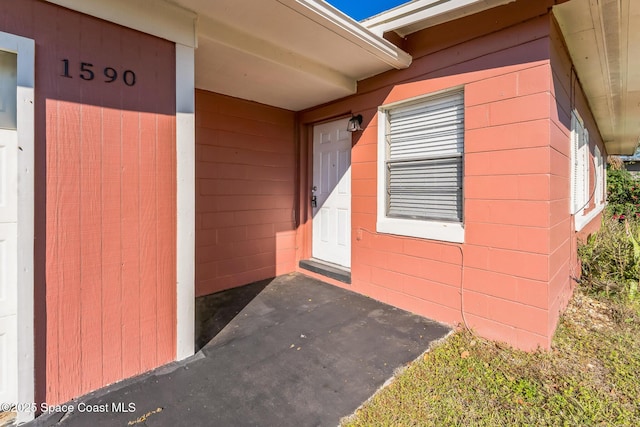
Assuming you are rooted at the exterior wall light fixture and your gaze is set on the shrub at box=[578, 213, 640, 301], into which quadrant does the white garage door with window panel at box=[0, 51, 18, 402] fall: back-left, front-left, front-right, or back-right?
back-right

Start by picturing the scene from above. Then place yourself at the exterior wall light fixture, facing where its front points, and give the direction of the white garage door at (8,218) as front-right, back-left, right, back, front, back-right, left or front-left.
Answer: front

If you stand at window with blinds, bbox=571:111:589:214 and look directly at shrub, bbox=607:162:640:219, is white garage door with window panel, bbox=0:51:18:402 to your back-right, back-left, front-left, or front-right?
back-left

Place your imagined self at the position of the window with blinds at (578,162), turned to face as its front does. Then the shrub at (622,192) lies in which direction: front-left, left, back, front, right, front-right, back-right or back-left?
left

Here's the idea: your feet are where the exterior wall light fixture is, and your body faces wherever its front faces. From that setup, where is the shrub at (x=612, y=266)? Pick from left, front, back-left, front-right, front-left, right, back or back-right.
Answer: back-left

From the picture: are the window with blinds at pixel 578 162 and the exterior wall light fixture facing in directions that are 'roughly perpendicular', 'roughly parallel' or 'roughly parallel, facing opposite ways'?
roughly perpendicular

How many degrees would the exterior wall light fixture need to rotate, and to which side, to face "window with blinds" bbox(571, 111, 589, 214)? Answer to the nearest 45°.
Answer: approximately 135° to its left

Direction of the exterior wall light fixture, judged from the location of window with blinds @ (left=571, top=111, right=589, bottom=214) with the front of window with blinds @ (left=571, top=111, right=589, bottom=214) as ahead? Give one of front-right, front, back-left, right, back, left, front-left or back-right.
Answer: back-right

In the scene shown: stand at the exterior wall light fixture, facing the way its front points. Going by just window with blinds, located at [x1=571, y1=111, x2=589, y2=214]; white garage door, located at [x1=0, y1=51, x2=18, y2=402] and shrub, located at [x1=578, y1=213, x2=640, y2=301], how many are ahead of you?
1

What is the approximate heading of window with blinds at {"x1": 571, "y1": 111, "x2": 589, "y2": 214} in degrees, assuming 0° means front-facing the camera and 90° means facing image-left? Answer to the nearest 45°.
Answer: approximately 270°

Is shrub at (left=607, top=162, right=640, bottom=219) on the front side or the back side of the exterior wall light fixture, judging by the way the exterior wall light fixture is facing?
on the back side

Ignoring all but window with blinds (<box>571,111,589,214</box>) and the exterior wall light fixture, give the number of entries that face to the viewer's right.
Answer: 1
